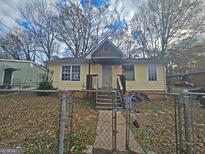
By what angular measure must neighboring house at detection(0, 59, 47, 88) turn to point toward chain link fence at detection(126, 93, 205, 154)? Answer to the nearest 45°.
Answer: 0° — it already faces it

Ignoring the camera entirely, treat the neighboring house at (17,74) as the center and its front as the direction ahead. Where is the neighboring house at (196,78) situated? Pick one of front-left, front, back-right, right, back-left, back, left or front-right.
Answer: left

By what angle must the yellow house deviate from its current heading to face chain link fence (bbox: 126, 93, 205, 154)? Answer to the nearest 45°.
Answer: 0° — it already faces it

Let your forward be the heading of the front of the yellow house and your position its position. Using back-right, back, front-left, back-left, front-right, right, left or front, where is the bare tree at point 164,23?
back-left

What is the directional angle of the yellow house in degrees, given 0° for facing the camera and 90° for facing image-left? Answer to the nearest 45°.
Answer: approximately 0°

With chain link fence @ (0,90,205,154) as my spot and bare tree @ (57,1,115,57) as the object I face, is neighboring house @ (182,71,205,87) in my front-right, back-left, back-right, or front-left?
front-right

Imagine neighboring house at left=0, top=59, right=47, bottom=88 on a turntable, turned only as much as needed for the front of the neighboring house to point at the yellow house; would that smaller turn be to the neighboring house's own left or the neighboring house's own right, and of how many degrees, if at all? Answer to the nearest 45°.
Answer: approximately 45° to the neighboring house's own left

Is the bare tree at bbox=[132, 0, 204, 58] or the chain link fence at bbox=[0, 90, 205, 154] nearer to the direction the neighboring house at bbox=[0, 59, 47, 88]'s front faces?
the chain link fence

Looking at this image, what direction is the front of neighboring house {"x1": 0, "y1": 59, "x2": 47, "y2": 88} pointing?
toward the camera

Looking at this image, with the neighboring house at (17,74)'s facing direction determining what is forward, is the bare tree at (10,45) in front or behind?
behind

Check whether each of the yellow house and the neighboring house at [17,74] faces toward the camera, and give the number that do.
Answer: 2

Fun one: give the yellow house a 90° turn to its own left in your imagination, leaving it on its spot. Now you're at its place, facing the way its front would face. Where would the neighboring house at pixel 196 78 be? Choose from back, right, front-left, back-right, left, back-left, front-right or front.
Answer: front-left

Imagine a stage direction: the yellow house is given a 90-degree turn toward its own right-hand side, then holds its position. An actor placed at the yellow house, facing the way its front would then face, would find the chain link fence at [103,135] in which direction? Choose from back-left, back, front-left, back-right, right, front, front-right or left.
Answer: left

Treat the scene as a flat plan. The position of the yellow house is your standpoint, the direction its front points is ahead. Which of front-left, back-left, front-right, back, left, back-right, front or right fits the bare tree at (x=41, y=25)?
back-right

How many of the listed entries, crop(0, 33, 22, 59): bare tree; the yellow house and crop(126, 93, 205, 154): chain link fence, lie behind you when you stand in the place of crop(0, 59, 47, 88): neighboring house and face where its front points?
1
